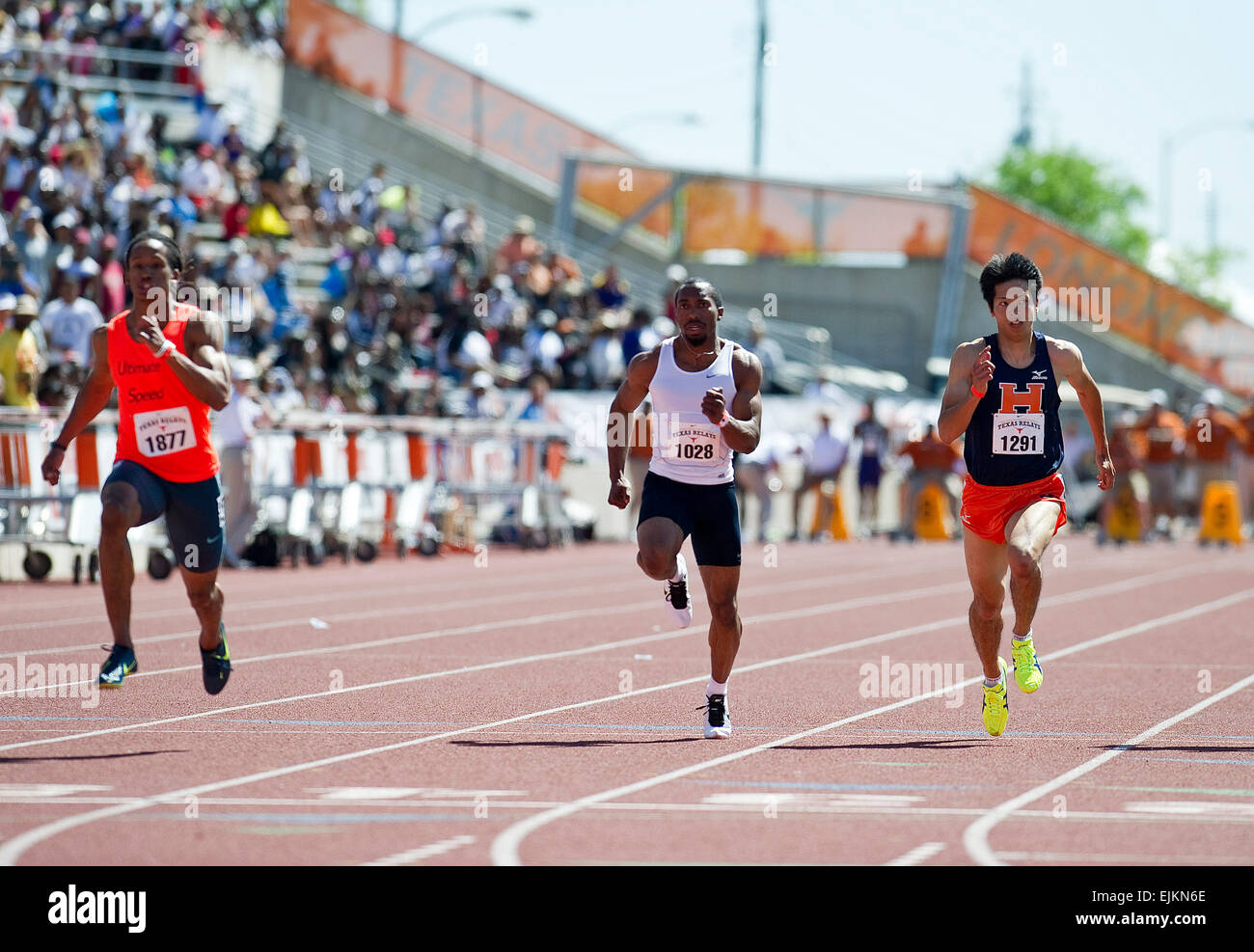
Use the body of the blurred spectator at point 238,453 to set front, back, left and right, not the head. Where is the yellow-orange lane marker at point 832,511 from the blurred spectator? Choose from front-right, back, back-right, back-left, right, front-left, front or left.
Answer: front-left

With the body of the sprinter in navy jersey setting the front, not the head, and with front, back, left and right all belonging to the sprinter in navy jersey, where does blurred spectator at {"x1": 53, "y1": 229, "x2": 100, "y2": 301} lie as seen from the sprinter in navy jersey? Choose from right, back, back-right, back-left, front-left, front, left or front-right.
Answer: back-right

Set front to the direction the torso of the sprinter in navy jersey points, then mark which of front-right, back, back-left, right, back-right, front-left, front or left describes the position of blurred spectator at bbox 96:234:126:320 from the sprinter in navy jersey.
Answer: back-right

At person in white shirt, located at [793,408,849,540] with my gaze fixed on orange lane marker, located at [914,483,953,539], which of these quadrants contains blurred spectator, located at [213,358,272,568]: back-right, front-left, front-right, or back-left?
back-right

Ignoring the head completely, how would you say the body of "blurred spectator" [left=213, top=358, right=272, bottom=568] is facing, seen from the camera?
to the viewer's right

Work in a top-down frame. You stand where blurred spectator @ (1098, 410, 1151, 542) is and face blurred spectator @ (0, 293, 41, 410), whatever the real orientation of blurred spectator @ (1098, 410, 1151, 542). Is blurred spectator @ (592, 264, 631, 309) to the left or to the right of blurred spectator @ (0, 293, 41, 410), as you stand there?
right

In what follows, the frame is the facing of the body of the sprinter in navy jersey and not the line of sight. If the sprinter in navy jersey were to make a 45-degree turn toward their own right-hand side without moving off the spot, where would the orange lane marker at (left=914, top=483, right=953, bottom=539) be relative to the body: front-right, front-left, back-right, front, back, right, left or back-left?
back-right

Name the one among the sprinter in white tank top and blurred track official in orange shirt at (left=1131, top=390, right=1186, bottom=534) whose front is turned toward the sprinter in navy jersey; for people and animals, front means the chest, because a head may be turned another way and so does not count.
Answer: the blurred track official in orange shirt
